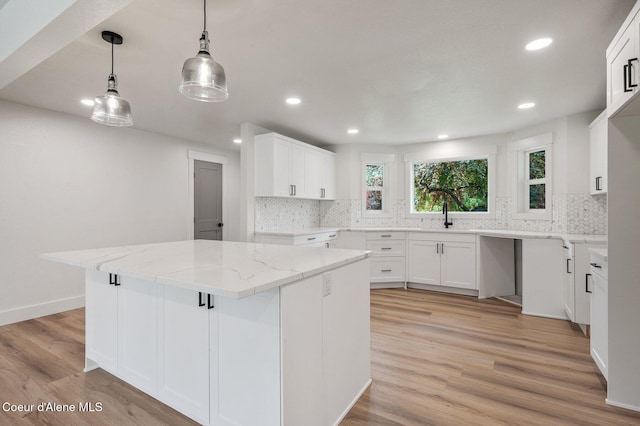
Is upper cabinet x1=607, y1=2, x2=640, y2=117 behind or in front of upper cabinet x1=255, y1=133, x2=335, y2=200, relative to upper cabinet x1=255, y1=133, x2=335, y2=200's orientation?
in front

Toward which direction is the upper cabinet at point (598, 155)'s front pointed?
to the viewer's left

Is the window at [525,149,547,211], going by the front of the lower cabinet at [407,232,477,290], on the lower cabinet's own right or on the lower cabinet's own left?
on the lower cabinet's own left

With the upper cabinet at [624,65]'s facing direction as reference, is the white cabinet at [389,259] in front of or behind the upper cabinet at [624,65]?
in front

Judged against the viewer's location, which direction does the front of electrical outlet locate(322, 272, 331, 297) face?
facing the viewer and to the right of the viewer

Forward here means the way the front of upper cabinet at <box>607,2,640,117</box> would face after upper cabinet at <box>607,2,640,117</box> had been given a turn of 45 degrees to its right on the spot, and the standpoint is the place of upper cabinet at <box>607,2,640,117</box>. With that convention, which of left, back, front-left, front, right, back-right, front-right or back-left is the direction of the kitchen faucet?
front

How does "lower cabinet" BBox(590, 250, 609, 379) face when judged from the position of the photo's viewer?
facing to the left of the viewer

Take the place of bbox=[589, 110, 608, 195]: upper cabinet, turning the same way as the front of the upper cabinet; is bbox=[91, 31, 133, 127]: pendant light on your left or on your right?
on your left

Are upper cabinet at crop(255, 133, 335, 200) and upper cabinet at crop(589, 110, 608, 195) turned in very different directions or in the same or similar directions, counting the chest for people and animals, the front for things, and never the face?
very different directions

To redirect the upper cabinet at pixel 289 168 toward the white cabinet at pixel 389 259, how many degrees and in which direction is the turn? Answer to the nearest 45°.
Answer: approximately 45° to its left

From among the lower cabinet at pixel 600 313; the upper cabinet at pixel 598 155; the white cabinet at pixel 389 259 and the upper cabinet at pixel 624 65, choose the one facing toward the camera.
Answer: the white cabinet

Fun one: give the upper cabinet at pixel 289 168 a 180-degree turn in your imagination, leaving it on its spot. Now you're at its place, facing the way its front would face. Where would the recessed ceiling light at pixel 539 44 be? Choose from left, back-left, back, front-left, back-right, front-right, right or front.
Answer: back

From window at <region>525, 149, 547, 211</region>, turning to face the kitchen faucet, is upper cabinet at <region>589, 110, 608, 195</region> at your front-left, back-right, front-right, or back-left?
back-left
